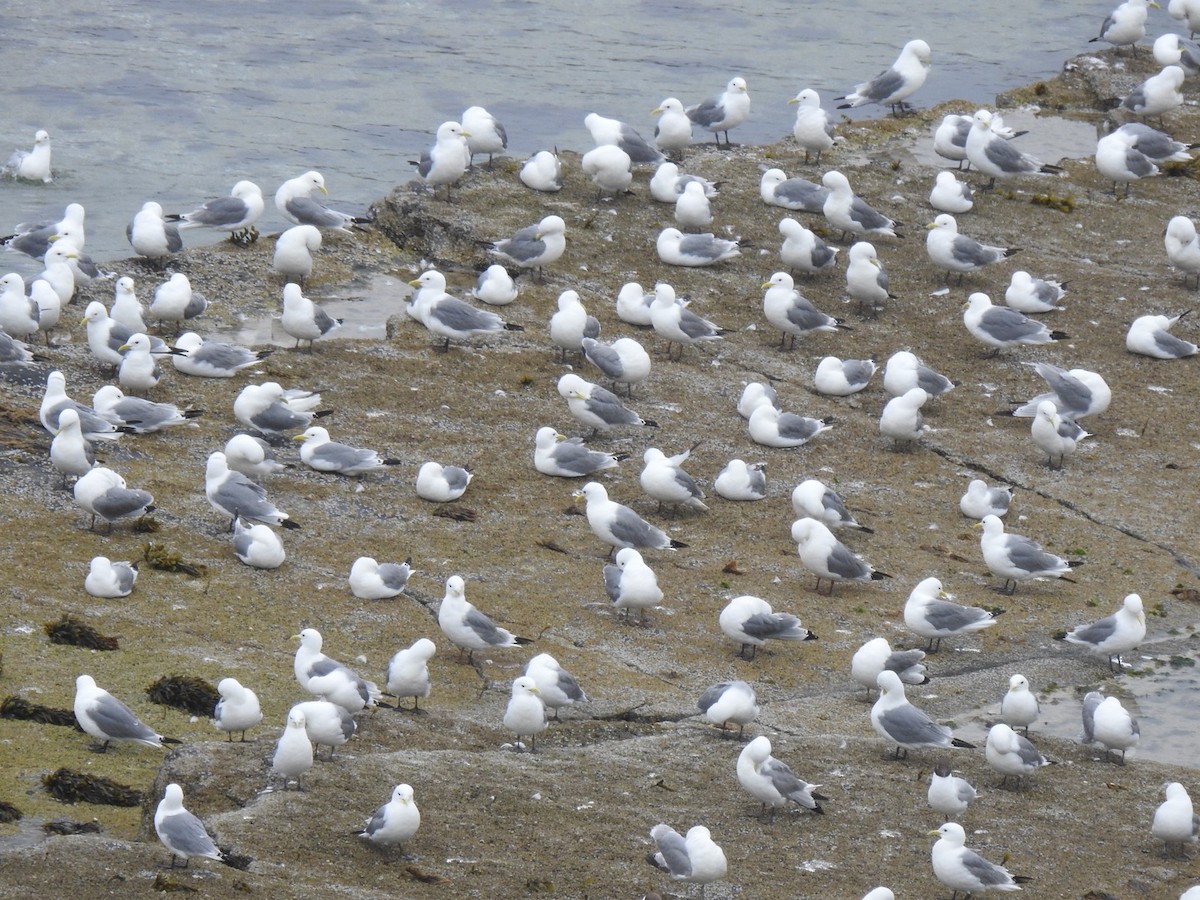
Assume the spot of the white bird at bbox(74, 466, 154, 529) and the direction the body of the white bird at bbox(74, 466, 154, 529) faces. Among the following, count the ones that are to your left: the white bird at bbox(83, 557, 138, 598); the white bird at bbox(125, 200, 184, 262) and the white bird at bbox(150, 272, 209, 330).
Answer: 1

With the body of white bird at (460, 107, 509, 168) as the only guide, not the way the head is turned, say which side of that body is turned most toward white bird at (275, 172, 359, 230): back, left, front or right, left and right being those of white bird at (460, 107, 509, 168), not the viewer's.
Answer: front

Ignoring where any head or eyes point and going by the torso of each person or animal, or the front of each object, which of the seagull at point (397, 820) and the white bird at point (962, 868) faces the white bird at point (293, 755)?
the white bird at point (962, 868)

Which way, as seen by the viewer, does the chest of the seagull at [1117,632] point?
to the viewer's right

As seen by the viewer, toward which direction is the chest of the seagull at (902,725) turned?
to the viewer's left

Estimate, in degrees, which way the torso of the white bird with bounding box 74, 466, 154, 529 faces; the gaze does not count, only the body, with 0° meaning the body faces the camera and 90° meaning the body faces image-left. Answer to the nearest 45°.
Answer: approximately 90°

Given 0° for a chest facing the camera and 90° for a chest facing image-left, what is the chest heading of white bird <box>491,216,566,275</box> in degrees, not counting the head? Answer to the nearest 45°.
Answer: approximately 270°

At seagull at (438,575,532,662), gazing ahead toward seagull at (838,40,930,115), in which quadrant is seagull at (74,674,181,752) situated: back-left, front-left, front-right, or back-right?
back-left

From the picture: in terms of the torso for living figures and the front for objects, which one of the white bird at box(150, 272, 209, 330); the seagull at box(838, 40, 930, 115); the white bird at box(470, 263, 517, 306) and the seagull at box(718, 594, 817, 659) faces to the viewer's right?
the seagull at box(838, 40, 930, 115)

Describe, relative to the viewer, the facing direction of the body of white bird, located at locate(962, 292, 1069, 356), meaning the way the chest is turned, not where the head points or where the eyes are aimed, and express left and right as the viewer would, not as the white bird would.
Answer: facing to the left of the viewer

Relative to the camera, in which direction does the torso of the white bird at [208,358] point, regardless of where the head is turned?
to the viewer's left
